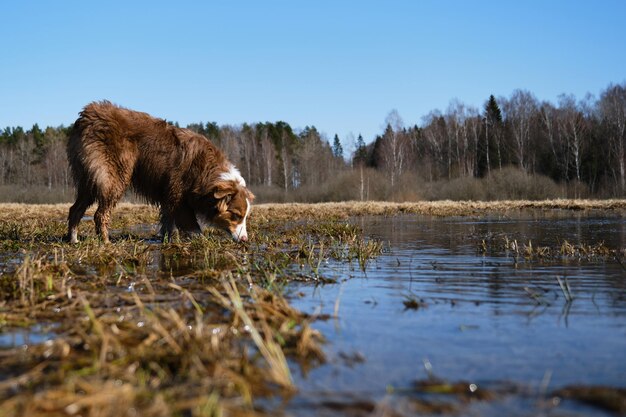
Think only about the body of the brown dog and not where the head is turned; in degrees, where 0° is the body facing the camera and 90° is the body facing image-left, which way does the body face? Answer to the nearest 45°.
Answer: approximately 270°
